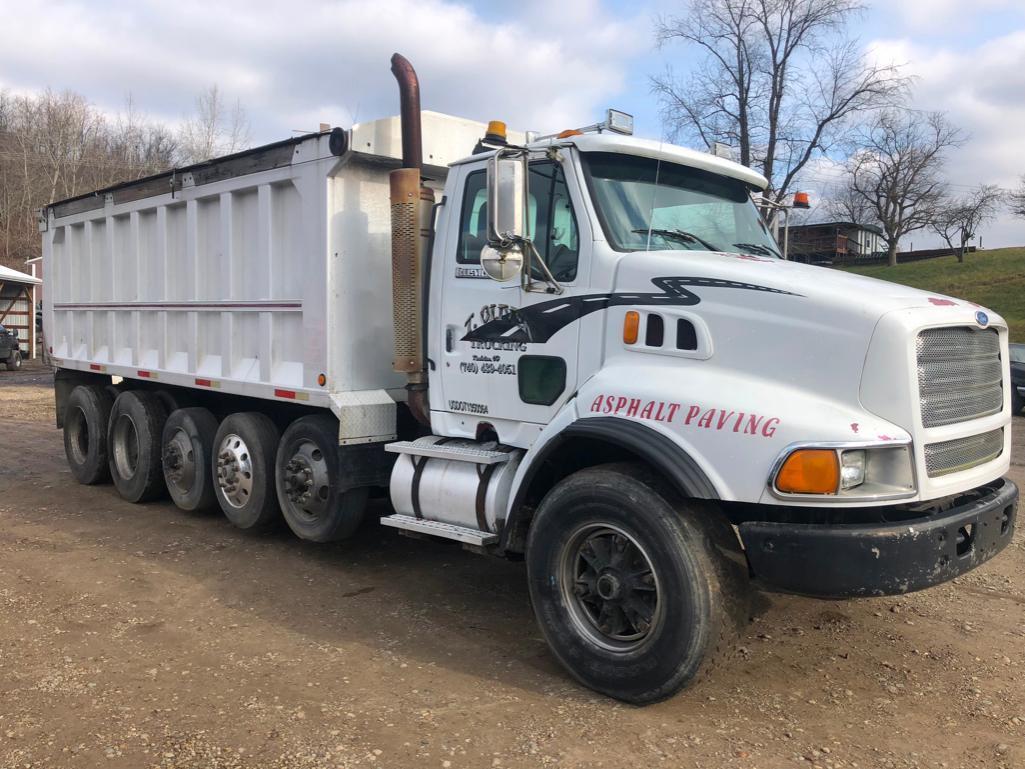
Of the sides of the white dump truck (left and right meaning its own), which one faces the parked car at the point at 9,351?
back

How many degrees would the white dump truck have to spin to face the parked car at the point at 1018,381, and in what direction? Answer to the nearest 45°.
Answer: approximately 90° to its left

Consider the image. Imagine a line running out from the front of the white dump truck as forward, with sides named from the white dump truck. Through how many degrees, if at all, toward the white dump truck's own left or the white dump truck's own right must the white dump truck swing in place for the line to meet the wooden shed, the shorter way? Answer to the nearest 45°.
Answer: approximately 180°

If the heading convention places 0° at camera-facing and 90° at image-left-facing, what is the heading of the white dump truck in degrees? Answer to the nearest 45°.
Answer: approximately 315°
